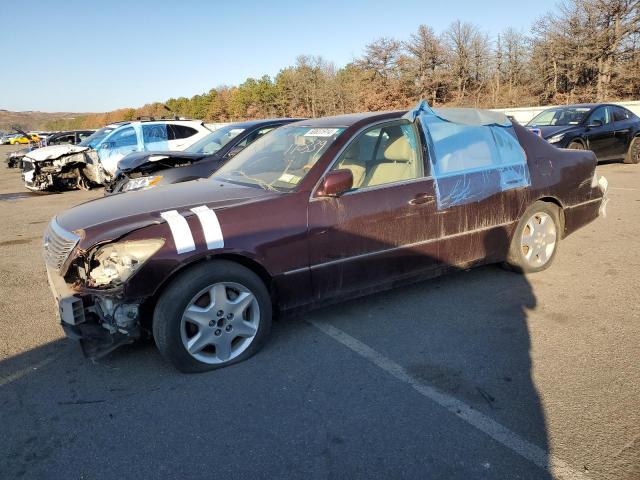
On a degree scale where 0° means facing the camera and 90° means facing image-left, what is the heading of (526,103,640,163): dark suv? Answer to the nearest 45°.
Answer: approximately 45°

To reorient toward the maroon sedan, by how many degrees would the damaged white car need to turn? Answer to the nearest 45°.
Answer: approximately 45° to its left

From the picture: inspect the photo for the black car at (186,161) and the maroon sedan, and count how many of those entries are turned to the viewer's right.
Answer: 0

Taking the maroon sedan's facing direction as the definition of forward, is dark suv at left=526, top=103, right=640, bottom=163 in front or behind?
behind

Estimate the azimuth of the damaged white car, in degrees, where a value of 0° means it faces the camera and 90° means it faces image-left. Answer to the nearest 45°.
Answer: approximately 45°

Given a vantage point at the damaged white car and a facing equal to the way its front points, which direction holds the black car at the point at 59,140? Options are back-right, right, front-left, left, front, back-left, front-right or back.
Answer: back-right

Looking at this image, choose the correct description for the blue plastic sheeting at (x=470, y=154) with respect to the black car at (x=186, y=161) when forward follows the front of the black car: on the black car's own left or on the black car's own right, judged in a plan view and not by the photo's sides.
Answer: on the black car's own left

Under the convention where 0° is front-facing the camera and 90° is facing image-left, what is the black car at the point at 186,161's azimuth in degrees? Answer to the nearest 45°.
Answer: approximately 45°
